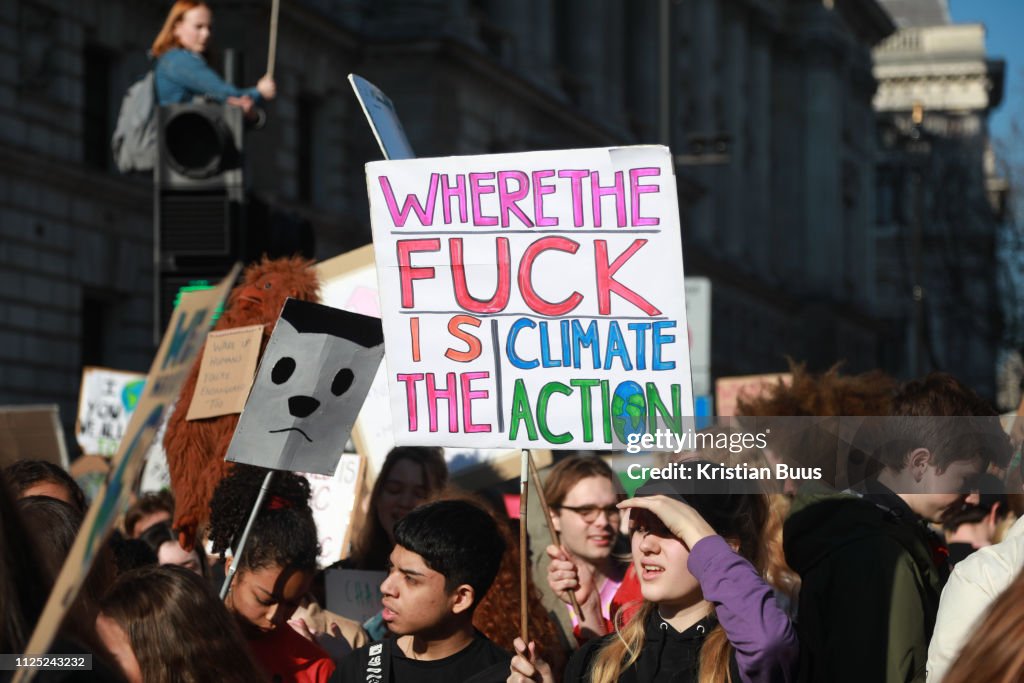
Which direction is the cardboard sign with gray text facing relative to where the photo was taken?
toward the camera

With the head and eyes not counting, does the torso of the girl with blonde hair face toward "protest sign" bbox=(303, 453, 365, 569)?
no

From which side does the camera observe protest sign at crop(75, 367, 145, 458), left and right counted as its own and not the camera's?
front

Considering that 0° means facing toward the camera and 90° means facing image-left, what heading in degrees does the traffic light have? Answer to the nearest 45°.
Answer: approximately 0°

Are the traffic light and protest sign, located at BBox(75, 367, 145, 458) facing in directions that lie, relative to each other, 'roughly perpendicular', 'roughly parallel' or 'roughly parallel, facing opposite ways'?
roughly parallel

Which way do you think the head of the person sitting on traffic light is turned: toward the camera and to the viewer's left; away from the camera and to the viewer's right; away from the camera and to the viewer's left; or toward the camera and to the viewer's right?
toward the camera and to the viewer's right

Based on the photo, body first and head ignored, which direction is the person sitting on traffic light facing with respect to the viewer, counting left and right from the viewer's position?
facing to the right of the viewer

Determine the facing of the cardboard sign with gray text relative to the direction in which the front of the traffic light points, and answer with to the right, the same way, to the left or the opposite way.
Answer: the same way

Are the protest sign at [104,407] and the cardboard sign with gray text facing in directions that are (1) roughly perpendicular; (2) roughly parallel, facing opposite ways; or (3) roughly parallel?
roughly parallel

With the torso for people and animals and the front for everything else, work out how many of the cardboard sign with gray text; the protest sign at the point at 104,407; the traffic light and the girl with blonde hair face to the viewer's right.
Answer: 0
